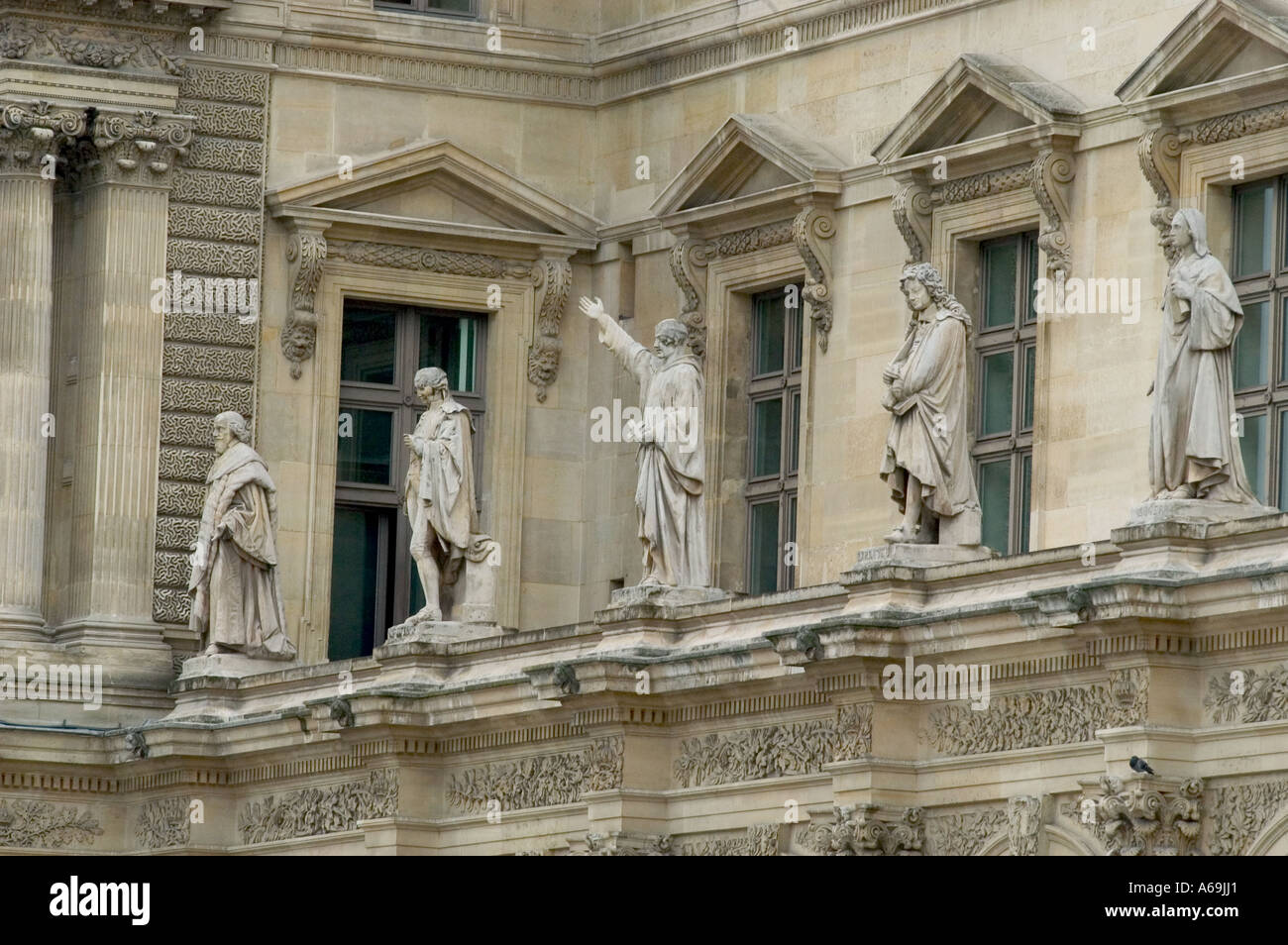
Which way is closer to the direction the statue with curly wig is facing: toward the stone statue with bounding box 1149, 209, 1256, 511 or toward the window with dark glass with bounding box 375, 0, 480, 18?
the window with dark glass

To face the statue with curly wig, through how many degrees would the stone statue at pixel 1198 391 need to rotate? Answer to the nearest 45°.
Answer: approximately 90° to its right

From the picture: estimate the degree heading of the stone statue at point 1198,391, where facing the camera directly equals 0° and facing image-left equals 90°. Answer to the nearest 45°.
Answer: approximately 45°

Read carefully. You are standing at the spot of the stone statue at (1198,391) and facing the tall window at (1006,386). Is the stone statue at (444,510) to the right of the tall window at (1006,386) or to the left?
left

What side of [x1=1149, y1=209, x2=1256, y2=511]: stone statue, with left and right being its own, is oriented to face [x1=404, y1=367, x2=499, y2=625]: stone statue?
right

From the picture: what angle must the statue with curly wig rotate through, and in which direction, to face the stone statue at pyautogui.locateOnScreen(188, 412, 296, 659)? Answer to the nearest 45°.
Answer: approximately 90° to its right
